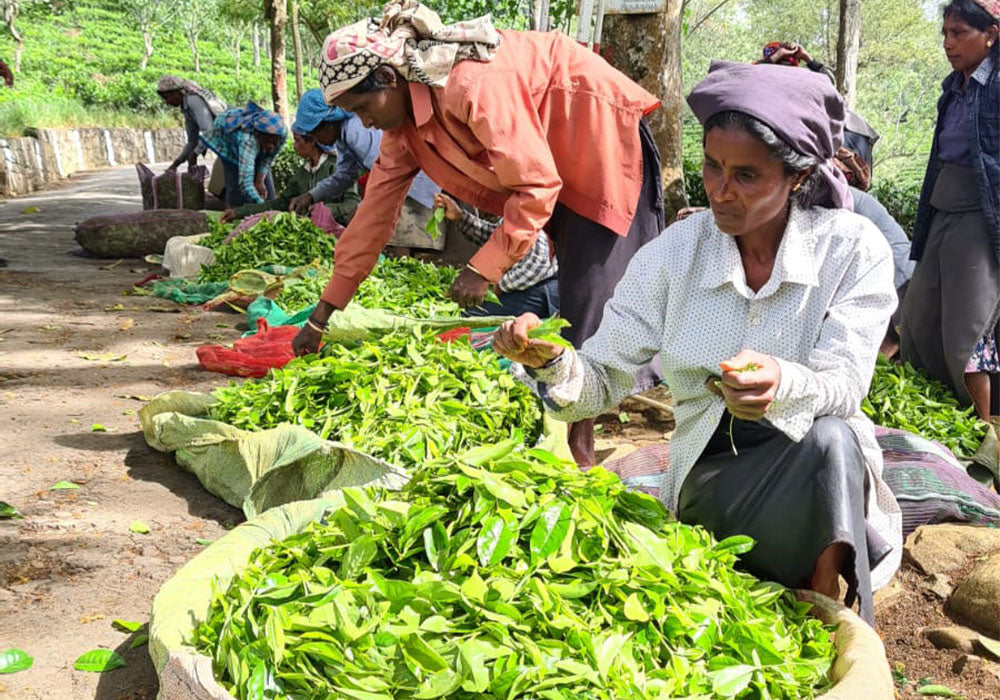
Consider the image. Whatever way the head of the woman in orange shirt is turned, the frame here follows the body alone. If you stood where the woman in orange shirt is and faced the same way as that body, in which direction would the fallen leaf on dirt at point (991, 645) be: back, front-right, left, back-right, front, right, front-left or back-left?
back-left

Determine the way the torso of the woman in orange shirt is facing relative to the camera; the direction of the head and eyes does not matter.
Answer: to the viewer's left

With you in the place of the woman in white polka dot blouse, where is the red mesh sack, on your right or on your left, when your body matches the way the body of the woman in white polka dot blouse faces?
on your right

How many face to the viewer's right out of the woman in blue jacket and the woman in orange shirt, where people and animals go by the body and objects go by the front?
0

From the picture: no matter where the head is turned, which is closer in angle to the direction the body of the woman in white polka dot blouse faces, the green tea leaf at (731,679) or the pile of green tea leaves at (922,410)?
the green tea leaf

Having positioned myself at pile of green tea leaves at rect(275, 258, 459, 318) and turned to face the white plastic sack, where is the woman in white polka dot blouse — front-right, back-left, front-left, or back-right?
back-left

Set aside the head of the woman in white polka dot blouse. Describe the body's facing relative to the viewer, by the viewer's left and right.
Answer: facing the viewer and to the left of the viewer

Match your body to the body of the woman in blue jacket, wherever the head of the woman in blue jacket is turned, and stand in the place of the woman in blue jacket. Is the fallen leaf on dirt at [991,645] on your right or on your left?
on your left

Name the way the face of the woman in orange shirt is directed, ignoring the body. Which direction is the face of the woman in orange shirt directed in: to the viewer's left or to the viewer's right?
to the viewer's left

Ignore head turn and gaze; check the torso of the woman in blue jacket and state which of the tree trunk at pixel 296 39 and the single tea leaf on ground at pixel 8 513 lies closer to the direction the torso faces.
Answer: the single tea leaf on ground

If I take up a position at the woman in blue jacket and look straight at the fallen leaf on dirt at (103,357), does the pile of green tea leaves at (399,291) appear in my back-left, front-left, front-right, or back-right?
front-right

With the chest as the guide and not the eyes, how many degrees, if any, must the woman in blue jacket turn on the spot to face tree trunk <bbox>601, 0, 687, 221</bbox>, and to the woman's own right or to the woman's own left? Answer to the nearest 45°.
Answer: approximately 90° to the woman's own right
